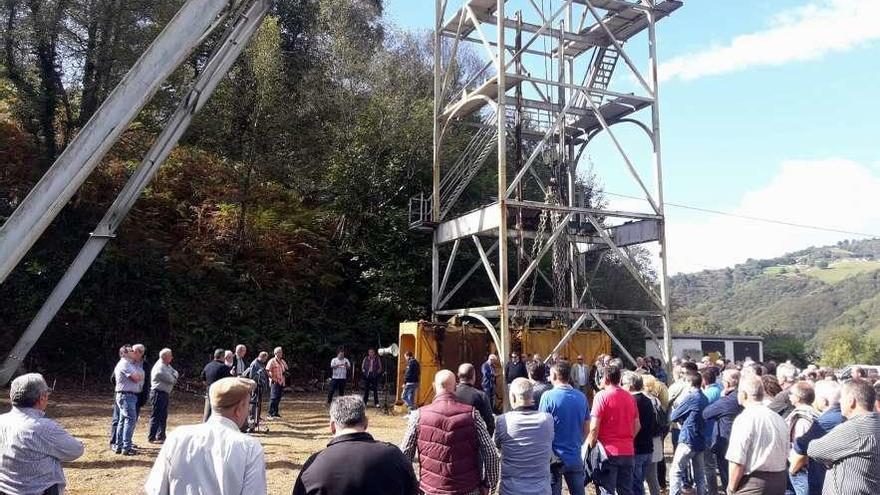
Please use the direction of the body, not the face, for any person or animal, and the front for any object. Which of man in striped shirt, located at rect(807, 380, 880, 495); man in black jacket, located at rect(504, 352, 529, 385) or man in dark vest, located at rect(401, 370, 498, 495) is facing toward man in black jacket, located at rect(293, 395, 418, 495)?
man in black jacket, located at rect(504, 352, 529, 385)

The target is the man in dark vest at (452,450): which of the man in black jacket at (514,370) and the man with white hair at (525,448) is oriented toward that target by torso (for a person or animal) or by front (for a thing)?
the man in black jacket

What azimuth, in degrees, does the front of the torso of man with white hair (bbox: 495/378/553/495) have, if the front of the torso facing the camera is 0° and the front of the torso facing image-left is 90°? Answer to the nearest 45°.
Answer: approximately 180°

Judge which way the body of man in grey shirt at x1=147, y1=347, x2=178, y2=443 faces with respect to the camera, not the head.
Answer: to the viewer's right

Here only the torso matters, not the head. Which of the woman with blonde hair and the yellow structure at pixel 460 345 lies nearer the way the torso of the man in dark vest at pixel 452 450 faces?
the yellow structure

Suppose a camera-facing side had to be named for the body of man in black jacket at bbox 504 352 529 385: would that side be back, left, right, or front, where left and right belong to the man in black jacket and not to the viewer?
front

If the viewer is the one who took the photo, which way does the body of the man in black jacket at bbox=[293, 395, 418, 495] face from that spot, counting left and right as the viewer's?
facing away from the viewer

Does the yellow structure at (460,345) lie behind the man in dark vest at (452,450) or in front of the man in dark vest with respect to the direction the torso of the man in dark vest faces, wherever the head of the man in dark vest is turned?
in front

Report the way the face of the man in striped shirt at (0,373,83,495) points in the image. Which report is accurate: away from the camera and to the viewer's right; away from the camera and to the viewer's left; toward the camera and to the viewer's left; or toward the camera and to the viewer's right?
away from the camera and to the viewer's right

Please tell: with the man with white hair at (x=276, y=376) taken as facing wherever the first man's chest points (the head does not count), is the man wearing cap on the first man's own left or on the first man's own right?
on the first man's own right

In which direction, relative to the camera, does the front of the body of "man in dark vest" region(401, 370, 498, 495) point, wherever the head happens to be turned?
away from the camera

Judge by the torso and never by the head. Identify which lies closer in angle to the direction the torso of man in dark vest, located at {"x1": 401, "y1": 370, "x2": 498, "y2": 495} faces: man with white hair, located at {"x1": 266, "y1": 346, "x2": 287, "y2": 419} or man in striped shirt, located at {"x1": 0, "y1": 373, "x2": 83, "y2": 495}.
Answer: the man with white hair

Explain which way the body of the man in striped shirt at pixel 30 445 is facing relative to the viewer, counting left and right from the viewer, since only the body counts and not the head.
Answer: facing away from the viewer and to the right of the viewer

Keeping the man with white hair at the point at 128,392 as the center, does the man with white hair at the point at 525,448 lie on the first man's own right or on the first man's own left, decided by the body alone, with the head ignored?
on the first man's own right

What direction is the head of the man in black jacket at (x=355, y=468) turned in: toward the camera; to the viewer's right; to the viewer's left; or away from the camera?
away from the camera

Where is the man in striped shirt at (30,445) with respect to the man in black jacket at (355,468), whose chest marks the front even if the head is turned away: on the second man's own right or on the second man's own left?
on the second man's own left

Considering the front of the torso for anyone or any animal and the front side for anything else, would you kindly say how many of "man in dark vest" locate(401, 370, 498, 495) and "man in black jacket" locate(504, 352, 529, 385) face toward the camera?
1

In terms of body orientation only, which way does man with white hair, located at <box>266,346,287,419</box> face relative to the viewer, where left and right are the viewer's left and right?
facing the viewer and to the right of the viewer

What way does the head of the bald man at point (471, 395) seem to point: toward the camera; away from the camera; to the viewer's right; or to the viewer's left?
away from the camera
